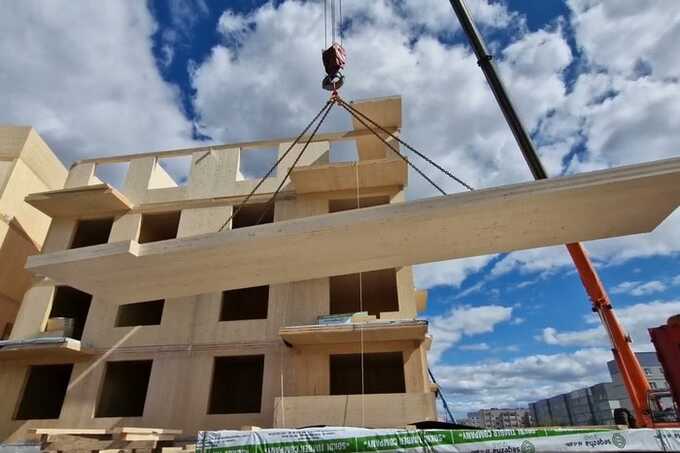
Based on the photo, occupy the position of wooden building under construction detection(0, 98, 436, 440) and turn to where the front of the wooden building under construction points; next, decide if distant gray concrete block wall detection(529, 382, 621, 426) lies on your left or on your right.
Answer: on your left

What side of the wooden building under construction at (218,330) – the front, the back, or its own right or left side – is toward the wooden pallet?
front

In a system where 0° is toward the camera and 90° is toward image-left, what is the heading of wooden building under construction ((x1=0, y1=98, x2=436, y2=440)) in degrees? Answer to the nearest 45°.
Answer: approximately 0°

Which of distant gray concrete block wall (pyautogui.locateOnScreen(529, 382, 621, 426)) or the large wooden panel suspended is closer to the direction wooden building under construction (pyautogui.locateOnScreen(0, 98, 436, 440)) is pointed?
the large wooden panel suspended

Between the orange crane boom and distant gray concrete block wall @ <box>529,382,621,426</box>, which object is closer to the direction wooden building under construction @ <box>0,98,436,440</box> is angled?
the orange crane boom
